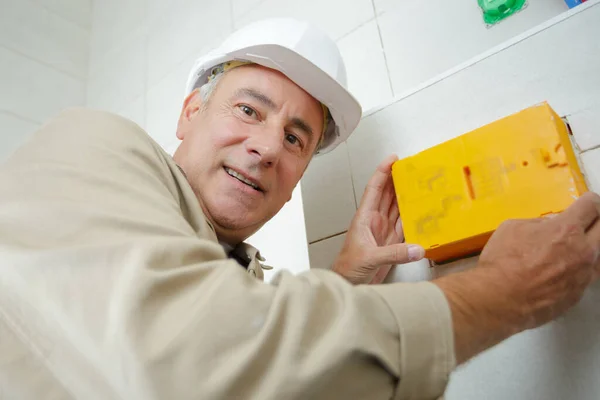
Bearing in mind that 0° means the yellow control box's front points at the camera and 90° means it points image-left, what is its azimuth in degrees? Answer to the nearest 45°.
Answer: approximately 0°

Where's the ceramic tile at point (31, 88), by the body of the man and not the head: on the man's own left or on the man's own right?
on the man's own left

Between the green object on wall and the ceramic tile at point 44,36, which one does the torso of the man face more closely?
the green object on wall

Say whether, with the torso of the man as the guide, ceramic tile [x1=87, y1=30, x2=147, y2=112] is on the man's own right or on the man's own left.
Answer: on the man's own left

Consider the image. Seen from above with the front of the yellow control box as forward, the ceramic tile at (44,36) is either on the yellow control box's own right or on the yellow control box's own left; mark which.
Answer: on the yellow control box's own right

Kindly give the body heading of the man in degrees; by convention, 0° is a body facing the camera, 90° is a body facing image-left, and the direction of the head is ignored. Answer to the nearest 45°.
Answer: approximately 270°

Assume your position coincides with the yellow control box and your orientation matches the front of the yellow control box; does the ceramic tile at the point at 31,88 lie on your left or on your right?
on your right

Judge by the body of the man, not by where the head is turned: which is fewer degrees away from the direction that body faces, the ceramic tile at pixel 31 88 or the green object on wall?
the green object on wall
